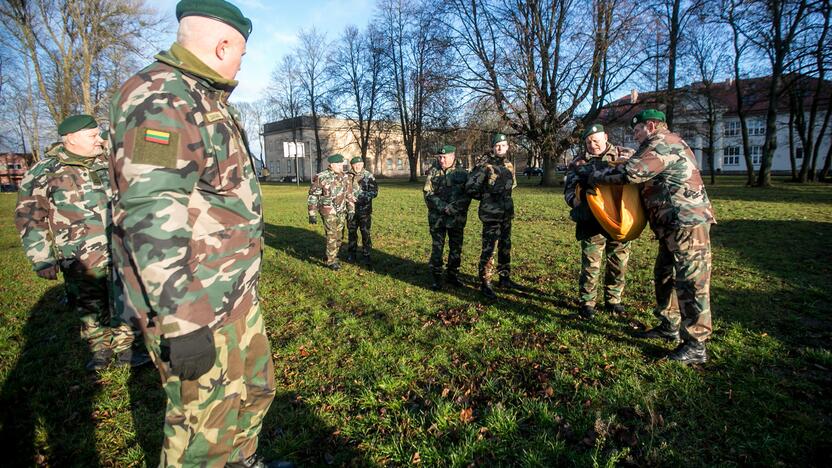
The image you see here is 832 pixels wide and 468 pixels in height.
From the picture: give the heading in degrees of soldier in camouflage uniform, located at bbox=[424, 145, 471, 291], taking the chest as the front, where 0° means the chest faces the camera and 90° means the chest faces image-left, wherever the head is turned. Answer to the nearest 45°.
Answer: approximately 0°

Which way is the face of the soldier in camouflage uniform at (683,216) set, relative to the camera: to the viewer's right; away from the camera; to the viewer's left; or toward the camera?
to the viewer's left

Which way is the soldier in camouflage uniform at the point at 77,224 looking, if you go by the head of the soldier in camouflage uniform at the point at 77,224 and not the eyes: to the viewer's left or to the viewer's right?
to the viewer's right

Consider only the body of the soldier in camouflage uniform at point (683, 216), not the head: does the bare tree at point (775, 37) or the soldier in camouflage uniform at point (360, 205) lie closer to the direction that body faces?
the soldier in camouflage uniform

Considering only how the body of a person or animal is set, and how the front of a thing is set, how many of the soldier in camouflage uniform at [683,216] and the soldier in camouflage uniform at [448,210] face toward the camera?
1

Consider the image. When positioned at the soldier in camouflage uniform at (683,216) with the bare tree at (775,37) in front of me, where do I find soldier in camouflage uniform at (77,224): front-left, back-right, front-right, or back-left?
back-left

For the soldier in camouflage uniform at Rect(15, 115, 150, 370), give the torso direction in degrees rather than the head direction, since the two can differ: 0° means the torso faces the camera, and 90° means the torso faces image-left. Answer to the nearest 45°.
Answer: approximately 315°

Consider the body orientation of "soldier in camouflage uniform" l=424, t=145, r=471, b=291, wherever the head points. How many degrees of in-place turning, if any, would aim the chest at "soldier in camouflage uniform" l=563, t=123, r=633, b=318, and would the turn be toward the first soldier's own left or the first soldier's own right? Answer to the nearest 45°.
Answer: approximately 45° to the first soldier's own left

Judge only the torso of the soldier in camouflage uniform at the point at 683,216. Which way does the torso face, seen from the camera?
to the viewer's left

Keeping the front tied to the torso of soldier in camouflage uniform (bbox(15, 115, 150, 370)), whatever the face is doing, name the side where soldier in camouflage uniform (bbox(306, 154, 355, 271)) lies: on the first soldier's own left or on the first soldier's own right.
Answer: on the first soldier's own left

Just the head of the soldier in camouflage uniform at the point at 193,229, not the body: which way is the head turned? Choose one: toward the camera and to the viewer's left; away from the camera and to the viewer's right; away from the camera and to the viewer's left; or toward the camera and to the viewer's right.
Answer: away from the camera and to the viewer's right
